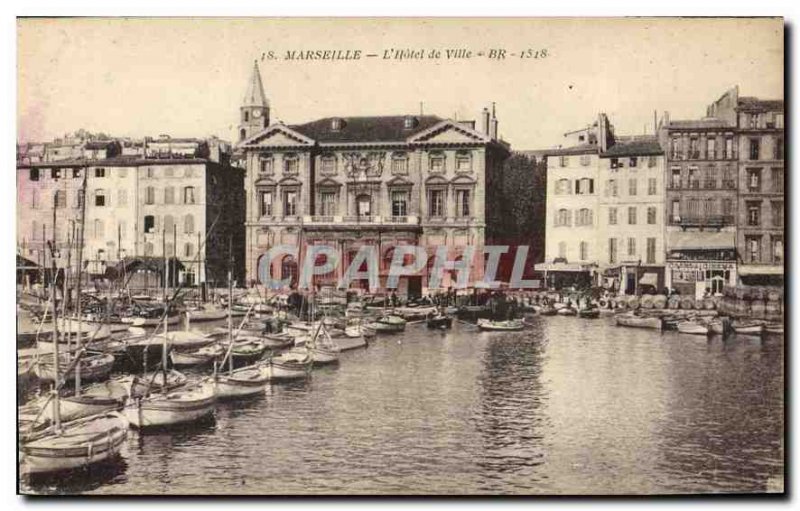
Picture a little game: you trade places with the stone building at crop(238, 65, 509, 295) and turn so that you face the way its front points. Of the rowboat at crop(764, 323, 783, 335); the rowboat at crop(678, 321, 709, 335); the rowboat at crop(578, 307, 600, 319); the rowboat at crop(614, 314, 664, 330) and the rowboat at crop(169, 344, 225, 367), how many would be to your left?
4

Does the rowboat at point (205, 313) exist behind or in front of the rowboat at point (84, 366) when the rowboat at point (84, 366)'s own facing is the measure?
in front

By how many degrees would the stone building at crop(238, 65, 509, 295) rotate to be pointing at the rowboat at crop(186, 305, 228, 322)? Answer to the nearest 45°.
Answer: approximately 90° to its right

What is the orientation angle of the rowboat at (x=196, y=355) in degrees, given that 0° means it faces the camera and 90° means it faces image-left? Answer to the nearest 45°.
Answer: approximately 270°

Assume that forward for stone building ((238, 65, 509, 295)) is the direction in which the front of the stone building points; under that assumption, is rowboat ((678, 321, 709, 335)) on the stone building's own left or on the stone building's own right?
on the stone building's own left

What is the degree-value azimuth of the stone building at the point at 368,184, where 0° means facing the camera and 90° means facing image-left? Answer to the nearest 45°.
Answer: approximately 0°

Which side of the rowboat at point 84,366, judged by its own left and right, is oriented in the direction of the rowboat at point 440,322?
front

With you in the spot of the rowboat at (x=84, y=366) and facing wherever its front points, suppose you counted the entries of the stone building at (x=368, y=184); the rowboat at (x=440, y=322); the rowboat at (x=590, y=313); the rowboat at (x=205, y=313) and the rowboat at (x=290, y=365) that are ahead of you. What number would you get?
5
